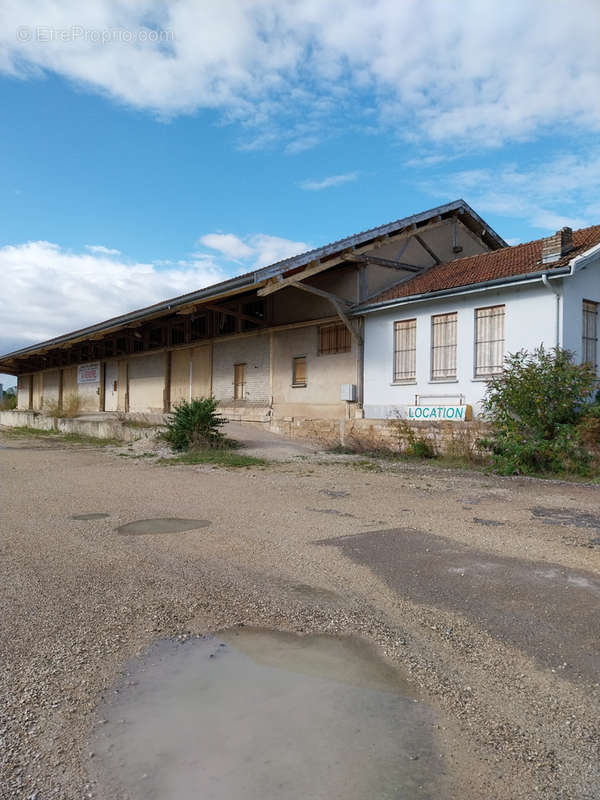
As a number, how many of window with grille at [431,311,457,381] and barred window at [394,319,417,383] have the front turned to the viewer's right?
0

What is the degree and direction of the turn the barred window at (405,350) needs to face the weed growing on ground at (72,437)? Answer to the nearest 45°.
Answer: approximately 45° to its right

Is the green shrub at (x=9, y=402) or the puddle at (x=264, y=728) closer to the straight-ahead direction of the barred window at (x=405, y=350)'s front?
the puddle

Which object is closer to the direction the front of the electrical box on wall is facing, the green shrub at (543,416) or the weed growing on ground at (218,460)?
the weed growing on ground

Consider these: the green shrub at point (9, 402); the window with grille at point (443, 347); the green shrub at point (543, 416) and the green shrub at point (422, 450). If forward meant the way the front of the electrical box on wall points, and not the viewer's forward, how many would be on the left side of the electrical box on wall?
3

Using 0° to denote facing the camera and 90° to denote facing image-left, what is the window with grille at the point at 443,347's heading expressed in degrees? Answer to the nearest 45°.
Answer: approximately 45°

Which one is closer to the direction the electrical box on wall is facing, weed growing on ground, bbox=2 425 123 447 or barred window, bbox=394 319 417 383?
the weed growing on ground

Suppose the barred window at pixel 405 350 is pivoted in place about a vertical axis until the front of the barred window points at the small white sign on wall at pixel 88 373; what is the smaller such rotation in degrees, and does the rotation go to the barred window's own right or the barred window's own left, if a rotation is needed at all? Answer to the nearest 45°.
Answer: approximately 90° to the barred window's own right

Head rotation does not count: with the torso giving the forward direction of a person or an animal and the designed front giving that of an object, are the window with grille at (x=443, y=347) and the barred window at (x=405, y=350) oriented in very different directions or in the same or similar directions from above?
same or similar directions

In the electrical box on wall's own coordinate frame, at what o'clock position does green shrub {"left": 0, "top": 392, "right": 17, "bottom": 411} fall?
The green shrub is roughly at 3 o'clock from the electrical box on wall.

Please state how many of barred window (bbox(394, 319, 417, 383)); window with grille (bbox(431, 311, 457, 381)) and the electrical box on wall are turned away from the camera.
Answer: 0

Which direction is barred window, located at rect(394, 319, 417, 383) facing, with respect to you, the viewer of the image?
facing the viewer and to the left of the viewer

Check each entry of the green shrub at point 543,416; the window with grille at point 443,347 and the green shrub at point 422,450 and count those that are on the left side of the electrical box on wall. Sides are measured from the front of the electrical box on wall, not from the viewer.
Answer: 3

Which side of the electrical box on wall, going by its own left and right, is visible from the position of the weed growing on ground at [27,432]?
right

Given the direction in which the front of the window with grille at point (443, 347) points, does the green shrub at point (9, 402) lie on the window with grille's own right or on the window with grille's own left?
on the window with grille's own right

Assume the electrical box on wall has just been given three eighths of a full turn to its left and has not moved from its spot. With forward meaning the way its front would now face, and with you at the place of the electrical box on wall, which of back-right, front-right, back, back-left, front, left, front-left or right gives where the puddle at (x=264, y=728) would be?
right

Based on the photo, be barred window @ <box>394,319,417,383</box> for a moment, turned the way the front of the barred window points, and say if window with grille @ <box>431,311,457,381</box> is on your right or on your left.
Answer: on your left

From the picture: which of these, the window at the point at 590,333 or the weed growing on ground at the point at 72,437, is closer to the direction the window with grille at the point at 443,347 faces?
the weed growing on ground

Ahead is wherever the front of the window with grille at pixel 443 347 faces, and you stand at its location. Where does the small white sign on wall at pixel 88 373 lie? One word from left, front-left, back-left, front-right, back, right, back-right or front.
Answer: right

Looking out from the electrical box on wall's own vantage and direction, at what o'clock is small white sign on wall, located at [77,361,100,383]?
The small white sign on wall is roughly at 3 o'clock from the electrical box on wall.

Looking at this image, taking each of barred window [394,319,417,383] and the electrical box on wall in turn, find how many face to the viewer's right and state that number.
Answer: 0

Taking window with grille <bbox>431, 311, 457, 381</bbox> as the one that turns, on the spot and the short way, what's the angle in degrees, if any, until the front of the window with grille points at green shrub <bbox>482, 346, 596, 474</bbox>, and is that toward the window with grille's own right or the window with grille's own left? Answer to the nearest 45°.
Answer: approximately 90° to the window with grille's own left
